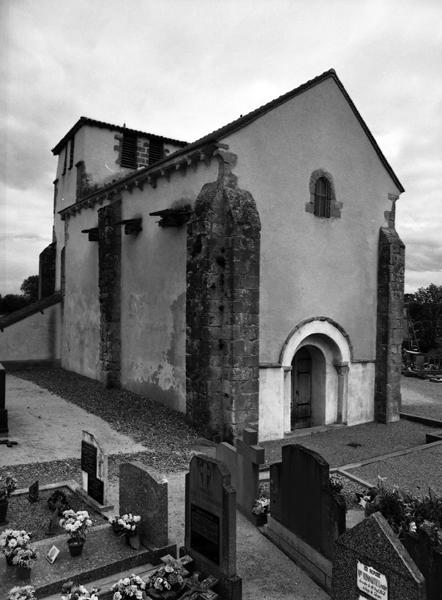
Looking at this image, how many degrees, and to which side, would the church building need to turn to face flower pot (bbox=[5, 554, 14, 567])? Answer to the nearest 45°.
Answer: approximately 90° to its right

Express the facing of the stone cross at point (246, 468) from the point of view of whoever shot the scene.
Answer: facing the viewer and to the left of the viewer

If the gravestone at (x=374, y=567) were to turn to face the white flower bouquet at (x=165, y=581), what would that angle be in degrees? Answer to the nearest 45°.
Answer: approximately 45° to its right

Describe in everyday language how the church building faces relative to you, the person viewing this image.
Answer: facing the viewer and to the right of the viewer

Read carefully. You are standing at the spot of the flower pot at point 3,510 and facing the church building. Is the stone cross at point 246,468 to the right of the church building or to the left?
right

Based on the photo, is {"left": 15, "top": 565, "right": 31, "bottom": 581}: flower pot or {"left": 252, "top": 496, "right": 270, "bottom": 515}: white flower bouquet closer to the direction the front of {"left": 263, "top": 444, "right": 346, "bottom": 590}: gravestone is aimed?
the flower pot

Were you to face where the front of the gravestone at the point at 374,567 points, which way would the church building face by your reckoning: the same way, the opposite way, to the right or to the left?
to the left

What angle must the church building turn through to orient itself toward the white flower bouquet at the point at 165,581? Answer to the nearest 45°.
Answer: approximately 45° to its right

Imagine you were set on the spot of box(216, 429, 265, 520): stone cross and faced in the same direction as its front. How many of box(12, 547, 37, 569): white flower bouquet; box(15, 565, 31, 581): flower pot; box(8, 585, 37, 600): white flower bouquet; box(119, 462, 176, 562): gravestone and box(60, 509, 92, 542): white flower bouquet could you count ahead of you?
5
